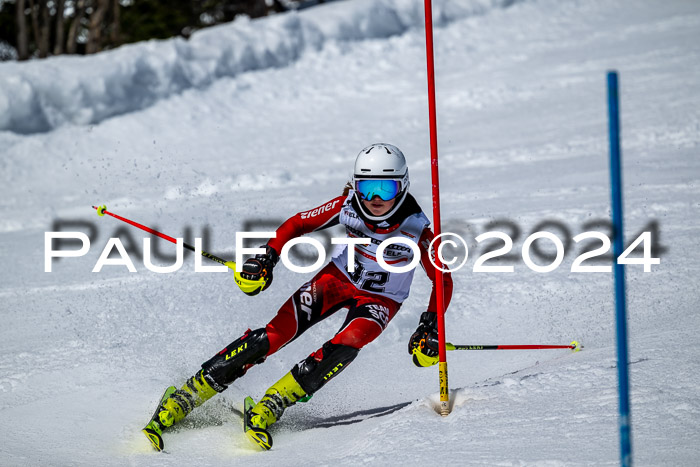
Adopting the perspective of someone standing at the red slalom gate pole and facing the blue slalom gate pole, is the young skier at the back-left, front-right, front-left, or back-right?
back-right

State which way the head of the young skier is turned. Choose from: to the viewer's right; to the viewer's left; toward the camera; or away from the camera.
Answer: toward the camera

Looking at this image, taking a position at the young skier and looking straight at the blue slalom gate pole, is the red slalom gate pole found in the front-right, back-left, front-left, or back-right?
front-left

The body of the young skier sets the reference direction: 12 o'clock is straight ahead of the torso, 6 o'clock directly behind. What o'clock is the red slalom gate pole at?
The red slalom gate pole is roughly at 10 o'clock from the young skier.

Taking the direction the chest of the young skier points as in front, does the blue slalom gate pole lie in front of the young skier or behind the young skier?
in front

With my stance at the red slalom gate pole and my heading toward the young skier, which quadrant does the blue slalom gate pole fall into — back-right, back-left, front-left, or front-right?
back-left

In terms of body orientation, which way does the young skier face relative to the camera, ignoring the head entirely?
toward the camera

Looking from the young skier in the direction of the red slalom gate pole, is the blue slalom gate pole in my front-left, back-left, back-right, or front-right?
front-right

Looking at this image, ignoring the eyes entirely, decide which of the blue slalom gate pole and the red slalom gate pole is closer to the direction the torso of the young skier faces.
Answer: the blue slalom gate pole
